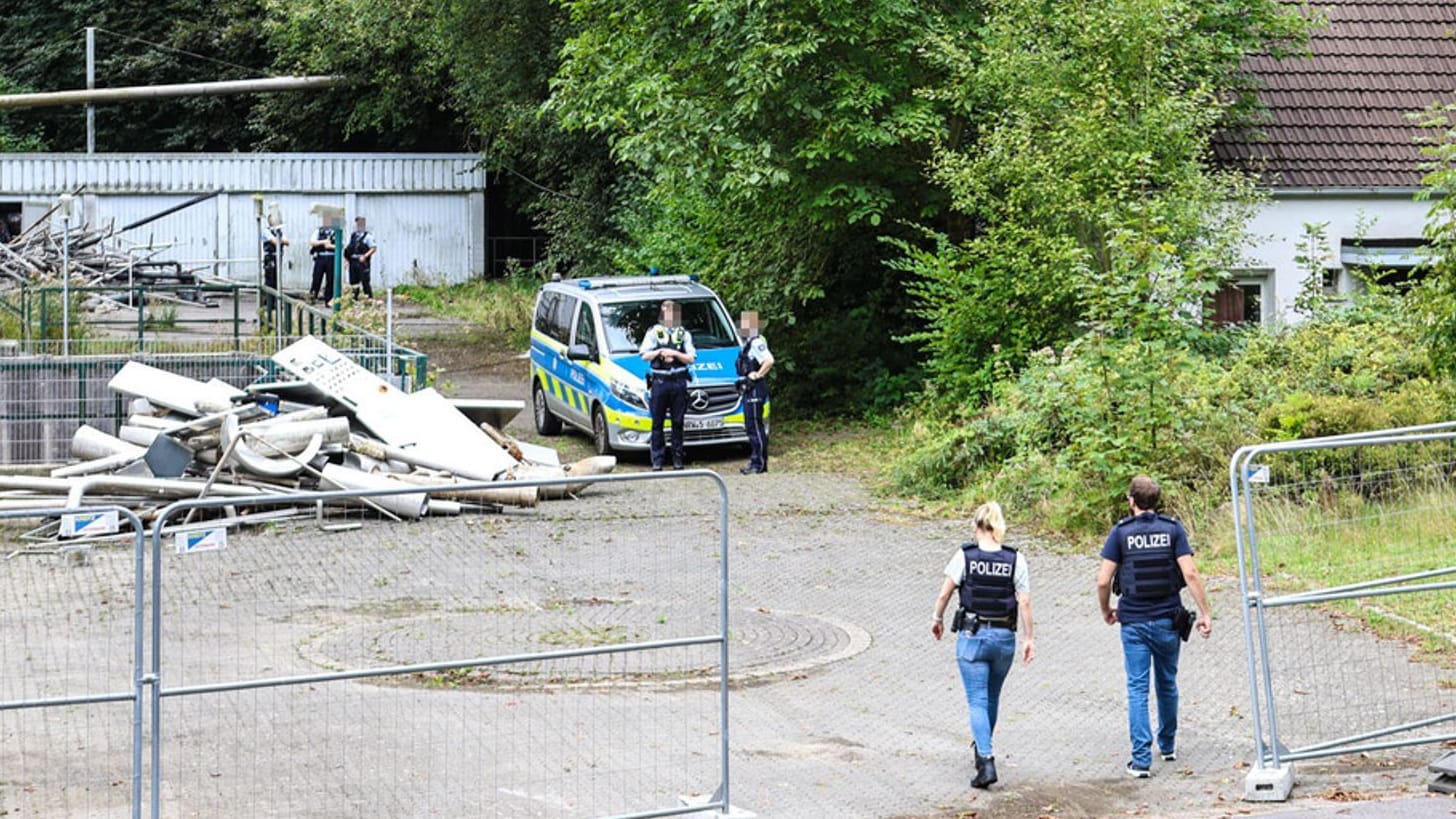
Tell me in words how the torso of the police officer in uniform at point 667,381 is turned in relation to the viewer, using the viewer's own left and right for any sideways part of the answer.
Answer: facing the viewer

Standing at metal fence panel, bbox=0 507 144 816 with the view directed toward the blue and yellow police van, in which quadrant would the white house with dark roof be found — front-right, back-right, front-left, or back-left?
front-right

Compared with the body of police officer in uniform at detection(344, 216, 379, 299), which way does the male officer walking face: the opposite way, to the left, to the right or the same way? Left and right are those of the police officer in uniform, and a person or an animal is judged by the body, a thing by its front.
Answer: the opposite way

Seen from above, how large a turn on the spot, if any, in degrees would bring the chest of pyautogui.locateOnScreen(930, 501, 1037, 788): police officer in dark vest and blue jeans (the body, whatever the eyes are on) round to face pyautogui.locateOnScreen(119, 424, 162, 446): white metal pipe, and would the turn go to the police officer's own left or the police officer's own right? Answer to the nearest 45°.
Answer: approximately 45° to the police officer's own left

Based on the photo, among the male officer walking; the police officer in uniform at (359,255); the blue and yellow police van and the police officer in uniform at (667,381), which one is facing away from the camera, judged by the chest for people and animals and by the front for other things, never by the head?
the male officer walking

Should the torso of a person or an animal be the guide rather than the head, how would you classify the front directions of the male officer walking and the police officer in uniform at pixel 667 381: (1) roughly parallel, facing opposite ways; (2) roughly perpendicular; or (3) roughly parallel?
roughly parallel, facing opposite ways

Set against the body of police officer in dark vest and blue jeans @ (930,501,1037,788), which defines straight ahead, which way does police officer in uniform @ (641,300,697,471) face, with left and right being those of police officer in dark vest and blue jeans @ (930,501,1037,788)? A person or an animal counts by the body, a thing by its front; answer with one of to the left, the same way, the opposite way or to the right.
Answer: the opposite way

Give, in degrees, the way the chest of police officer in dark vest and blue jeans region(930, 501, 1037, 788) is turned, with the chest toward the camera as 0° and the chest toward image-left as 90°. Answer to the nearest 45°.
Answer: approximately 180°

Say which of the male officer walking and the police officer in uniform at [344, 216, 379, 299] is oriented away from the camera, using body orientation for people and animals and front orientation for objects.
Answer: the male officer walking

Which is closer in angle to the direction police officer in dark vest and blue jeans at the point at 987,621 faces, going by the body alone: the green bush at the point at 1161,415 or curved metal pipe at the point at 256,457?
the green bush

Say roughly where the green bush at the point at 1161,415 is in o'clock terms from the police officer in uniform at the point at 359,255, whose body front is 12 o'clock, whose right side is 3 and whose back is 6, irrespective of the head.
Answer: The green bush is roughly at 10 o'clock from the police officer in uniform.

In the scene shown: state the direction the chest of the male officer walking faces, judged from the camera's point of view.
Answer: away from the camera

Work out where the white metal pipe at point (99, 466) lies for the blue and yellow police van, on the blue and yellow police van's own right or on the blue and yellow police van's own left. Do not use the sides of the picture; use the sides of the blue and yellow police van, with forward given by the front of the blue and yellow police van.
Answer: on the blue and yellow police van's own right

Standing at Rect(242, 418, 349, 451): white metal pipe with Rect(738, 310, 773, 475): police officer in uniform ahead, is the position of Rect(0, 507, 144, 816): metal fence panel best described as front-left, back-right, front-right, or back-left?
back-right

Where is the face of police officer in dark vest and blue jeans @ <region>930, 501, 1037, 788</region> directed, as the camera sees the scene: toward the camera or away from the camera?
away from the camera

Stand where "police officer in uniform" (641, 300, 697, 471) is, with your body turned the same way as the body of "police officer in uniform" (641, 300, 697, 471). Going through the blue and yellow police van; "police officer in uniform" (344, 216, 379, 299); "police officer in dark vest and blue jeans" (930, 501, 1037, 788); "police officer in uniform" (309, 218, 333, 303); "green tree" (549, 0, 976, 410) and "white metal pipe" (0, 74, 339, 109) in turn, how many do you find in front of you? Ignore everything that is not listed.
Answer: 1

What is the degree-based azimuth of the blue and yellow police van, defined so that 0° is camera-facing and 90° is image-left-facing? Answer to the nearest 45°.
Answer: approximately 315°

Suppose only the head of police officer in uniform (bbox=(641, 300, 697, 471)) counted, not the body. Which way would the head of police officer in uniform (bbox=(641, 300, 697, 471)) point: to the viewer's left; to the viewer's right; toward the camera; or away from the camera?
toward the camera
